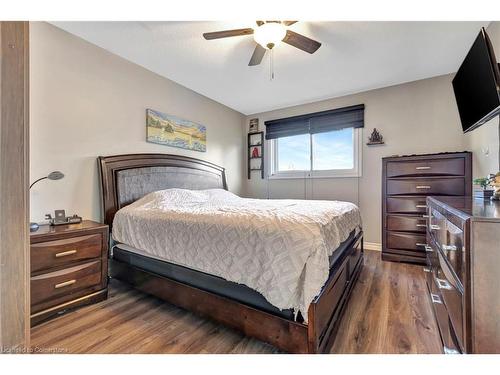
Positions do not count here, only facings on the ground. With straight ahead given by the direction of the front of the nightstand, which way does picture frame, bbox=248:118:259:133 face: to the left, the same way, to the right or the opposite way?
to the right

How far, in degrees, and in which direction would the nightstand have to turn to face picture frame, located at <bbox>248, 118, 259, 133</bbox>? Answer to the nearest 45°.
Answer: approximately 90° to its left

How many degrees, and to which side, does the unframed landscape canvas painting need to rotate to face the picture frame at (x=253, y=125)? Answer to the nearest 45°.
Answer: approximately 90° to its left

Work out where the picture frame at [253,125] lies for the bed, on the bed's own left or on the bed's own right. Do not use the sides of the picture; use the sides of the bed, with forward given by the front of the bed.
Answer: on the bed's own left

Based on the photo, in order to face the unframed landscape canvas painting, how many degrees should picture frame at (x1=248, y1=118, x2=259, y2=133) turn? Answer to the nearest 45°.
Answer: approximately 45° to its right

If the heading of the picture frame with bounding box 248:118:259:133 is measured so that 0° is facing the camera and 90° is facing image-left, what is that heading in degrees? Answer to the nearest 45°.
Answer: approximately 0°

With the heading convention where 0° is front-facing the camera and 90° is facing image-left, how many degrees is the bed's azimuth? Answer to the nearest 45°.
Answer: approximately 315°

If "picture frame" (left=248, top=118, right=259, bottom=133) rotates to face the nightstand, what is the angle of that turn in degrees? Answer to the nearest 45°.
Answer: approximately 45° to its right

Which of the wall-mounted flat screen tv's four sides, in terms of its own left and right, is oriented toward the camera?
left

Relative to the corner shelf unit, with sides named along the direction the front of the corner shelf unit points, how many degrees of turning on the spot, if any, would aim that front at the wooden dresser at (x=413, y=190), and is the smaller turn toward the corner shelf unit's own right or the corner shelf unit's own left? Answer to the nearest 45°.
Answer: approximately 45° to the corner shelf unit's own left

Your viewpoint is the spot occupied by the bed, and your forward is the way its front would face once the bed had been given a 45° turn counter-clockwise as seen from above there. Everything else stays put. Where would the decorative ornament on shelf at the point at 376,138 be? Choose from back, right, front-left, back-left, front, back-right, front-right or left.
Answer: front-left
